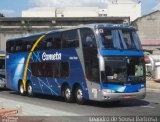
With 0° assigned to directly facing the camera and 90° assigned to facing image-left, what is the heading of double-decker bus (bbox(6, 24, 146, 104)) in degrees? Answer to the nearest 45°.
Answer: approximately 315°
